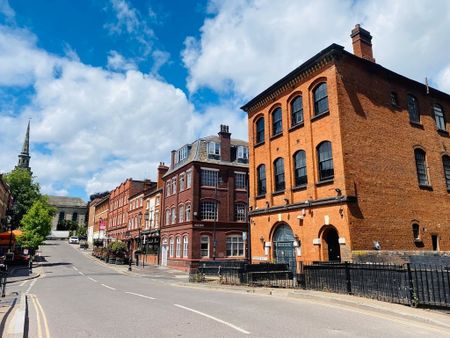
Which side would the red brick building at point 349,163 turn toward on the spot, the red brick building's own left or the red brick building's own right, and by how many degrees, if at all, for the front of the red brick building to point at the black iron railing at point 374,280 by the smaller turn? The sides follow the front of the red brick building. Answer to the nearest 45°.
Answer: approximately 45° to the red brick building's own left

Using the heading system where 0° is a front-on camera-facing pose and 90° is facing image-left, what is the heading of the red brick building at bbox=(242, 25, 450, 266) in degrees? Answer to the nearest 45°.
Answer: approximately 45°

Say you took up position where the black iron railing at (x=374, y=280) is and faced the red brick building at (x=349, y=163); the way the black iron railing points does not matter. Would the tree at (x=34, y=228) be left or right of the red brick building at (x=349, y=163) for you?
left

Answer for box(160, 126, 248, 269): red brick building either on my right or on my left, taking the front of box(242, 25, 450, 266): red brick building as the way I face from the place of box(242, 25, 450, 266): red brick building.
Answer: on my right

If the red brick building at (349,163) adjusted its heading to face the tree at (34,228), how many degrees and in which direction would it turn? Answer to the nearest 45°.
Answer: approximately 45° to its right
